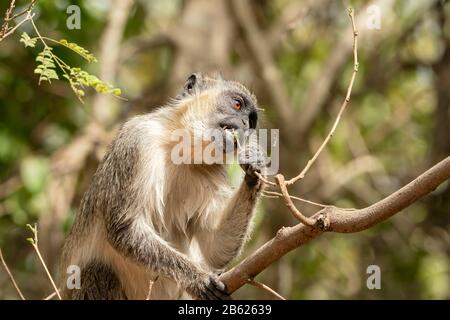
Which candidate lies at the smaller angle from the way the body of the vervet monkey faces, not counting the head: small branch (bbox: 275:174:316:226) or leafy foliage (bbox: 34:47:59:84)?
the small branch

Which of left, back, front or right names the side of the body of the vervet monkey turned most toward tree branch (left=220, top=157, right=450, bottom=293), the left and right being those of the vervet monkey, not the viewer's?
front

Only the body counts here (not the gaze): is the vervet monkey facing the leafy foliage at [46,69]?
no

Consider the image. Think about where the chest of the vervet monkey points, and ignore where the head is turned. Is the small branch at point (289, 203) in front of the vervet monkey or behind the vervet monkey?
in front

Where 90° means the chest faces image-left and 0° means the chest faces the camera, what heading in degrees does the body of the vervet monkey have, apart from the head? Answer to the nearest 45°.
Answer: approximately 315°

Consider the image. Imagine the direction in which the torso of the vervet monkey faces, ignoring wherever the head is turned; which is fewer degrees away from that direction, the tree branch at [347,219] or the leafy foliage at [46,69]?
the tree branch
